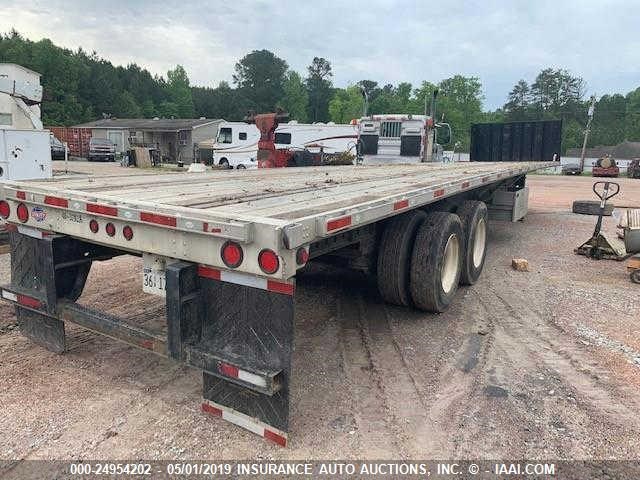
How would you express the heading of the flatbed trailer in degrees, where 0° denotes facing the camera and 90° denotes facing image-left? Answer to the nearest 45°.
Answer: approximately 225°

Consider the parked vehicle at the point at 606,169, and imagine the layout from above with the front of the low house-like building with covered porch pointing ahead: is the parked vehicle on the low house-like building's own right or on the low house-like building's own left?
on the low house-like building's own left

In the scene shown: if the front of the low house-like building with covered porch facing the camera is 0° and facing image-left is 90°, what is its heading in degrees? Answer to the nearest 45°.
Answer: approximately 0°

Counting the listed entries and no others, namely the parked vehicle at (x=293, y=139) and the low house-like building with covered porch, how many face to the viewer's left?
1

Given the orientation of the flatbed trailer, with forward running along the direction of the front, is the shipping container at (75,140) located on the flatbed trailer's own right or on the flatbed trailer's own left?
on the flatbed trailer's own left

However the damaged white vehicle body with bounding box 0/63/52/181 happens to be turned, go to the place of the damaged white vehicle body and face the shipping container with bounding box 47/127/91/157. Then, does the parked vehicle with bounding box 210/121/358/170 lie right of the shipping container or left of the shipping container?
right

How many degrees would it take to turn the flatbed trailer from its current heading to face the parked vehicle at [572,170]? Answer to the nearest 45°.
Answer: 0° — it already faces it

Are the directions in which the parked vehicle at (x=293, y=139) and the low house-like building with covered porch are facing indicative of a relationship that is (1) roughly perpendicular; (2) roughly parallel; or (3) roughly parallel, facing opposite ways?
roughly perpendicular

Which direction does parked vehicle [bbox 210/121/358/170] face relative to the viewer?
to the viewer's left

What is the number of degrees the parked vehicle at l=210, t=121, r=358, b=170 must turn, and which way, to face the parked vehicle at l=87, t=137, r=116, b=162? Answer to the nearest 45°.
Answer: approximately 45° to its right

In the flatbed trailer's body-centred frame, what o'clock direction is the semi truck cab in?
The semi truck cab is roughly at 11 o'clock from the flatbed trailer.
